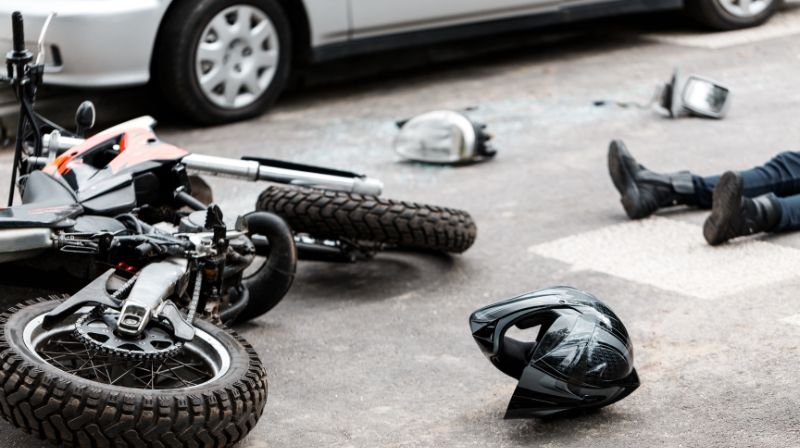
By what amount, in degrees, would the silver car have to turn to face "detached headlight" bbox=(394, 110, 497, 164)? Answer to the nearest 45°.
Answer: approximately 90° to its left

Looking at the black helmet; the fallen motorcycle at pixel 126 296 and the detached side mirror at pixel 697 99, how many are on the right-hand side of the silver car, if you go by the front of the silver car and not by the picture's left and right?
0

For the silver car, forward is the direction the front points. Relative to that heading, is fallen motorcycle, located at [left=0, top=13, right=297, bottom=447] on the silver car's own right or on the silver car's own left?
on the silver car's own left

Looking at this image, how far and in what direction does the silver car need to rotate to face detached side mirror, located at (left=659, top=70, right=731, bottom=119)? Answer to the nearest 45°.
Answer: approximately 135° to its left

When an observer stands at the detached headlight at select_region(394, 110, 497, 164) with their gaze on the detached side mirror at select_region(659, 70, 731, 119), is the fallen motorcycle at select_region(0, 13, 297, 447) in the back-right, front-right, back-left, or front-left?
back-right

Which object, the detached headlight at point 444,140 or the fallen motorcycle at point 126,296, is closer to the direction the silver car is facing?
the fallen motorcycle
